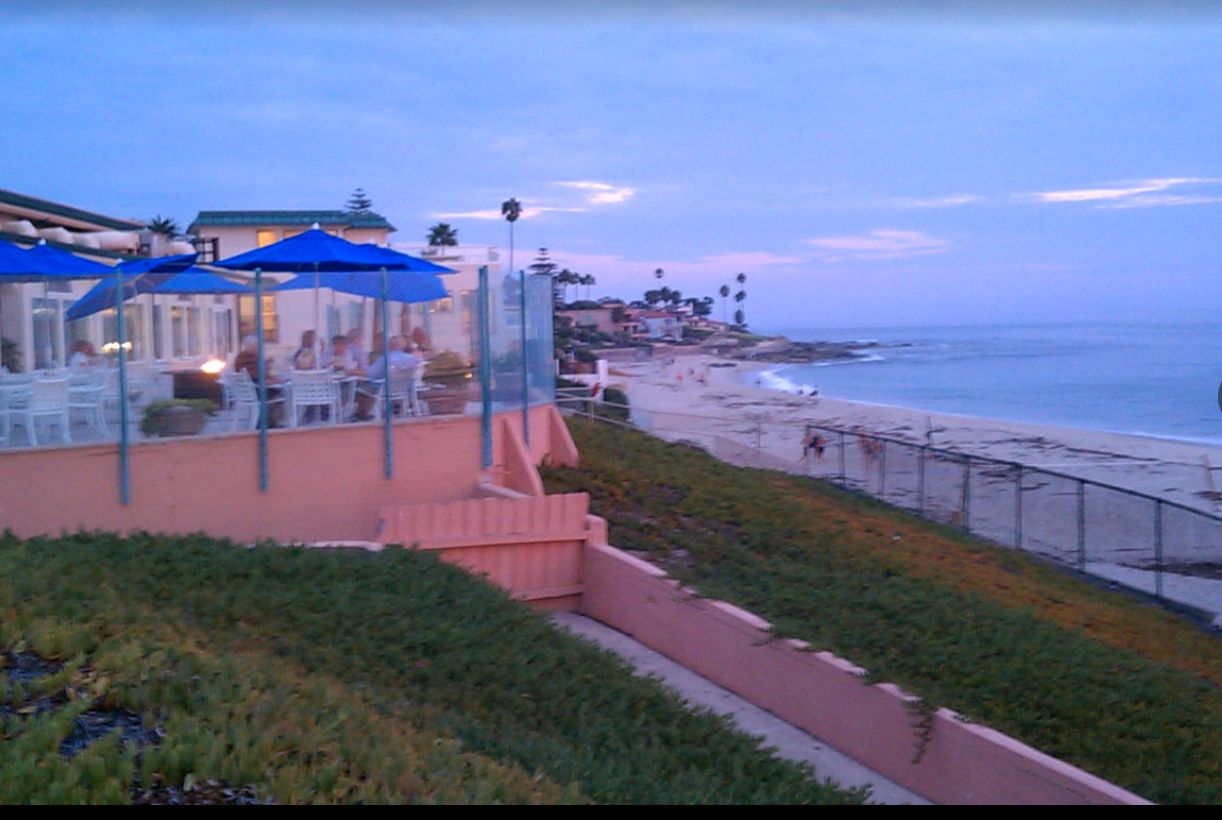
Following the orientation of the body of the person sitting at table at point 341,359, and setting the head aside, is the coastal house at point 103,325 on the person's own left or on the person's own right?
on the person's own right

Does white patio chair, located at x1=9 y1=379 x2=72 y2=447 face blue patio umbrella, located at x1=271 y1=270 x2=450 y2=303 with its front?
no

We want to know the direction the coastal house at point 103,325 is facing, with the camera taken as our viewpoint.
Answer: facing the viewer and to the right of the viewer

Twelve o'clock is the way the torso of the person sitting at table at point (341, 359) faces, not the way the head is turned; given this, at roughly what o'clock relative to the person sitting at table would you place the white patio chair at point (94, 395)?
The white patio chair is roughly at 2 o'clock from the person sitting at table.

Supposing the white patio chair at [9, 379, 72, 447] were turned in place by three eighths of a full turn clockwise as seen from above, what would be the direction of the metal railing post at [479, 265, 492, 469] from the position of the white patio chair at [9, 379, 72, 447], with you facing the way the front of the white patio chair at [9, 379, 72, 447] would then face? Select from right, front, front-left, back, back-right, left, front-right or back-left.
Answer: front

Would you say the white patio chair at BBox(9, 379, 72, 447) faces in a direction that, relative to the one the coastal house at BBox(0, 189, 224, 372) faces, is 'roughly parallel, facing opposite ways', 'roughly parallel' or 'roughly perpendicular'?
roughly parallel, facing opposite ways

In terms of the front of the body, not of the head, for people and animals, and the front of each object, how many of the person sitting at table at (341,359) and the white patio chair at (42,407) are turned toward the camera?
1

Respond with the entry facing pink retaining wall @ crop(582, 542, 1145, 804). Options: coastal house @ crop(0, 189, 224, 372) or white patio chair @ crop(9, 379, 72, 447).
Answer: the coastal house

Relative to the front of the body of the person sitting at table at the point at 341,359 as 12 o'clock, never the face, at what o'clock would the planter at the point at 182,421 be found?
The planter is roughly at 2 o'clock from the person sitting at table.

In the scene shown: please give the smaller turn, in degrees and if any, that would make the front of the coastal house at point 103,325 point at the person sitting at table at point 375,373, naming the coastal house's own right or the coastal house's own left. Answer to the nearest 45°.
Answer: approximately 45° to the coastal house's own left

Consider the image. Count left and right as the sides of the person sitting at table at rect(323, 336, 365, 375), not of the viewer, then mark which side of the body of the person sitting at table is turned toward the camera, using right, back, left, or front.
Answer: front
